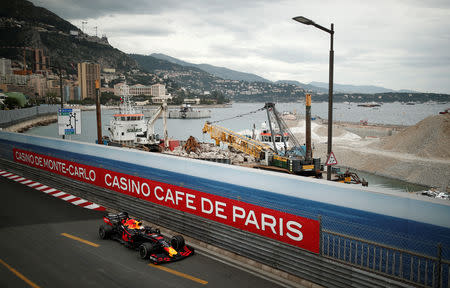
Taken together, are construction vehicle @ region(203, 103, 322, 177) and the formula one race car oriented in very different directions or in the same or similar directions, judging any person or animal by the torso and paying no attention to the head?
very different directions

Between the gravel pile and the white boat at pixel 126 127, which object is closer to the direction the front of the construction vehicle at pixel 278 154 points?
the white boat

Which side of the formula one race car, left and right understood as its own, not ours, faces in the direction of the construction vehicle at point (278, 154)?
left

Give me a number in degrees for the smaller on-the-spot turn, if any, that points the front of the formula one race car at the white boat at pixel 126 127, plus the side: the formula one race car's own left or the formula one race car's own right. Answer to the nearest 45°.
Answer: approximately 135° to the formula one race car's own left

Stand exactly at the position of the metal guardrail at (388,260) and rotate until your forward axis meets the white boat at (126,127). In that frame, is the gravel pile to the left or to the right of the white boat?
right

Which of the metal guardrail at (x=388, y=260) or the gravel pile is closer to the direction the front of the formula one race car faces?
the metal guardrail

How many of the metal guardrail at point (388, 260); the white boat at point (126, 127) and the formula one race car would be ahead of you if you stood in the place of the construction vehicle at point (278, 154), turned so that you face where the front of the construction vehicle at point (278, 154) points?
1

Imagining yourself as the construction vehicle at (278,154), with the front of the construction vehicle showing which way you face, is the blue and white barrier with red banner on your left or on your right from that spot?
on your left

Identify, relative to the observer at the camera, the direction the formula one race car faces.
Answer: facing the viewer and to the right of the viewer

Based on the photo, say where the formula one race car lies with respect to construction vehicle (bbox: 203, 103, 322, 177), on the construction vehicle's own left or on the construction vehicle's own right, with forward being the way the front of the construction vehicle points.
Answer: on the construction vehicle's own left

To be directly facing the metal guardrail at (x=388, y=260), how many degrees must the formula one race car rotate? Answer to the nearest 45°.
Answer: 0° — it already faces it

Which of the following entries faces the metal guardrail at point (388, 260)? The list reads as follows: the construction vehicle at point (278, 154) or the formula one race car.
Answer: the formula one race car

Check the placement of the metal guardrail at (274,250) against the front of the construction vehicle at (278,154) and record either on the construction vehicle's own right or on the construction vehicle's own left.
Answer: on the construction vehicle's own left

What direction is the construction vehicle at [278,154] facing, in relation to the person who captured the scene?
facing away from the viewer and to the left of the viewer
